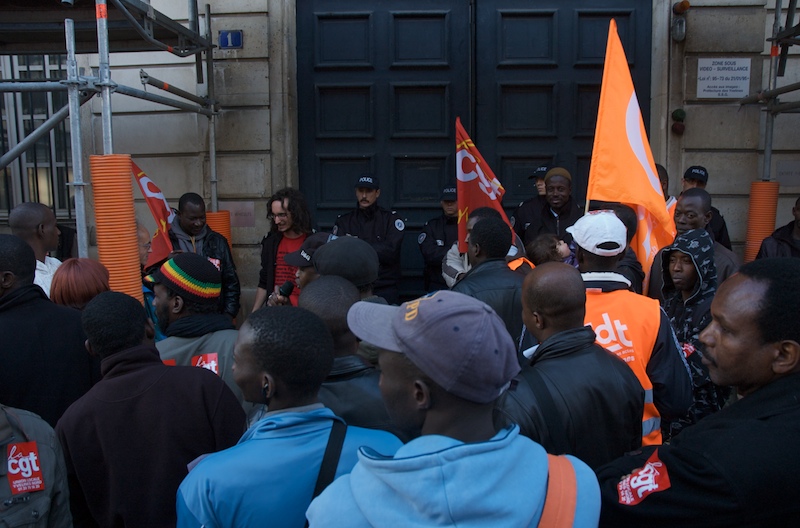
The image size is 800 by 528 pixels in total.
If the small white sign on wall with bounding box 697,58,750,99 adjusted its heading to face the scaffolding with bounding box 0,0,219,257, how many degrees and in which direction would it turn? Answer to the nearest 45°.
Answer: approximately 45° to its right

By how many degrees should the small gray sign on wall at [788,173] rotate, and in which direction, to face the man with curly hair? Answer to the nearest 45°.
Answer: approximately 45° to its right

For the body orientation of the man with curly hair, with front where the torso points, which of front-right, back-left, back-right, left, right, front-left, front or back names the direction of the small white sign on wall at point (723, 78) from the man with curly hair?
back-left

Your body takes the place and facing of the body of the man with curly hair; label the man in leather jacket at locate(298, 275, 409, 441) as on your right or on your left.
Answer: on your left

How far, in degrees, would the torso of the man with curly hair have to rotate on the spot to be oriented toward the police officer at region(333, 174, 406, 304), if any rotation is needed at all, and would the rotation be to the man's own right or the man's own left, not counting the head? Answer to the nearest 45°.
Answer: approximately 135° to the man's own left

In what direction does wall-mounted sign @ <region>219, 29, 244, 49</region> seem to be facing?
toward the camera

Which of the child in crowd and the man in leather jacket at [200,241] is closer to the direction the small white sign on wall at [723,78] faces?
the child in crowd

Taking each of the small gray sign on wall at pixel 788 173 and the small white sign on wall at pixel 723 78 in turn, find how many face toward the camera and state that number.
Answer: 2

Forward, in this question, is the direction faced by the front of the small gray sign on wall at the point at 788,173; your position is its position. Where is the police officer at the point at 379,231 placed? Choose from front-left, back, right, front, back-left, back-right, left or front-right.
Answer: front-right

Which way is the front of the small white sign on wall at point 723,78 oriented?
toward the camera

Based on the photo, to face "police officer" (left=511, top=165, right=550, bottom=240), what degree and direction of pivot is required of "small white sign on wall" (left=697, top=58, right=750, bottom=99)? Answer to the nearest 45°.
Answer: approximately 45° to its right

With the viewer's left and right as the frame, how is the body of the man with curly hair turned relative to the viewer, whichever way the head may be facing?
facing the viewer and to the left of the viewer

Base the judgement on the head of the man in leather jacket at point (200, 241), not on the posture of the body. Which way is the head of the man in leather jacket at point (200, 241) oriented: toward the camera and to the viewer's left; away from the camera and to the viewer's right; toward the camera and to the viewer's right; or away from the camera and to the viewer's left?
toward the camera and to the viewer's right

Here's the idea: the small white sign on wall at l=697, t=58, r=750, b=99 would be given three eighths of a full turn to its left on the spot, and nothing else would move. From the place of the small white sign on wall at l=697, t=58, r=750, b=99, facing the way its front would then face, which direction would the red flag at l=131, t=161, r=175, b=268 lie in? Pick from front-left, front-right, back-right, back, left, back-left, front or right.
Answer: back
